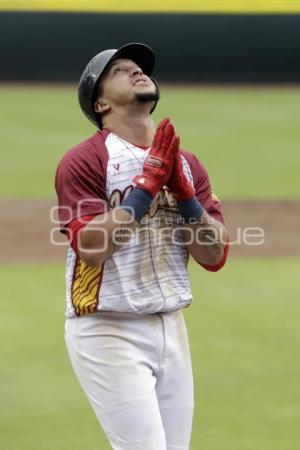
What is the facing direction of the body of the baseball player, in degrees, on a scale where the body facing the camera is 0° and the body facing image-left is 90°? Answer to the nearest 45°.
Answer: approximately 315°
